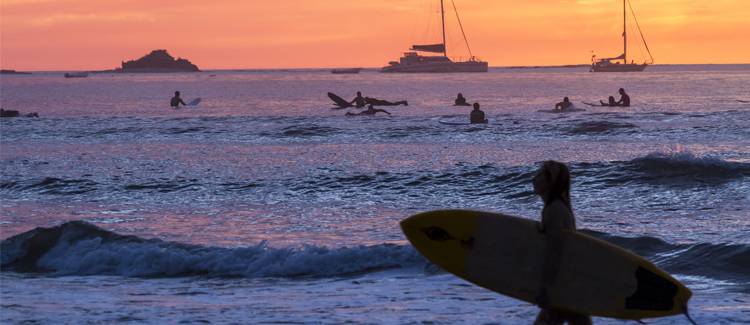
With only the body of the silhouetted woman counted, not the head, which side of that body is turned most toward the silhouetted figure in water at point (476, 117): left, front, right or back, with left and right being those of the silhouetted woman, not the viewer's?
right

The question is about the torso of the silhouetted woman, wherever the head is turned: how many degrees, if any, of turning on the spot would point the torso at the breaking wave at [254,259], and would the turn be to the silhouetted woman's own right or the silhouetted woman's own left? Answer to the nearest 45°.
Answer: approximately 45° to the silhouetted woman's own right

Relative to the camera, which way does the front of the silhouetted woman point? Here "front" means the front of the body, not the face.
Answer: to the viewer's left
